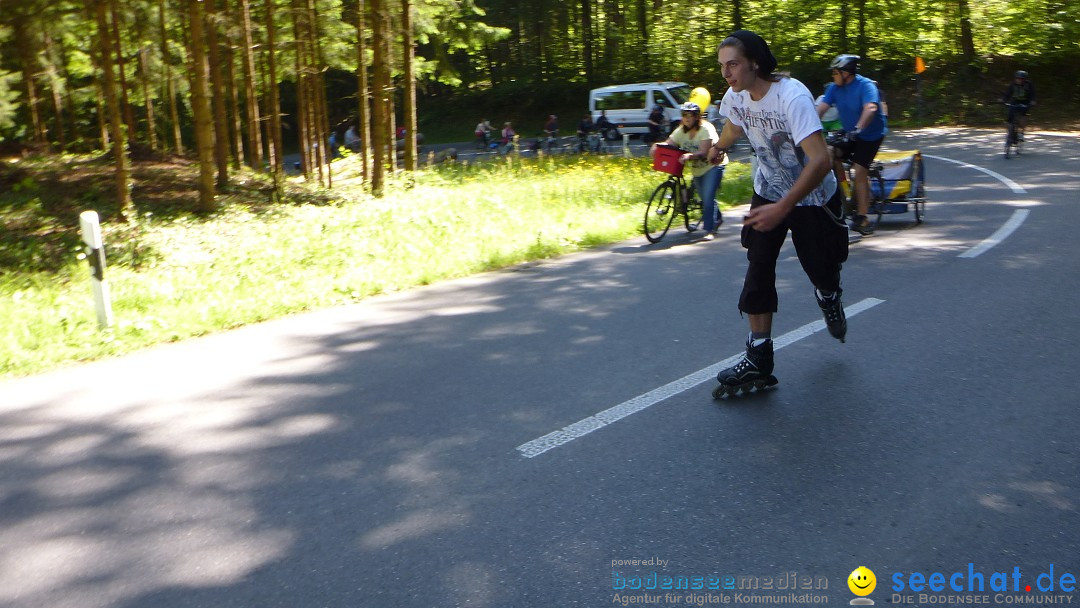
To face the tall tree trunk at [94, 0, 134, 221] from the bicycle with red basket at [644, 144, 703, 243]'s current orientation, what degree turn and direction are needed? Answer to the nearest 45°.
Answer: approximately 45° to its right

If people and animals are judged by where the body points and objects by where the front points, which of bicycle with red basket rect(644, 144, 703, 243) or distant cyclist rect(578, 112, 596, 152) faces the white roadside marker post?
the bicycle with red basket

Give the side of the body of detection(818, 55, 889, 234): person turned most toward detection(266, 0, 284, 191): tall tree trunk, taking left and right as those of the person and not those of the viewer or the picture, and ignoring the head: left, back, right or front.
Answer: right

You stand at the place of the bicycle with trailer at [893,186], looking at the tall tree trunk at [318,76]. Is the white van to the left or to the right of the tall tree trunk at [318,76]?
right
